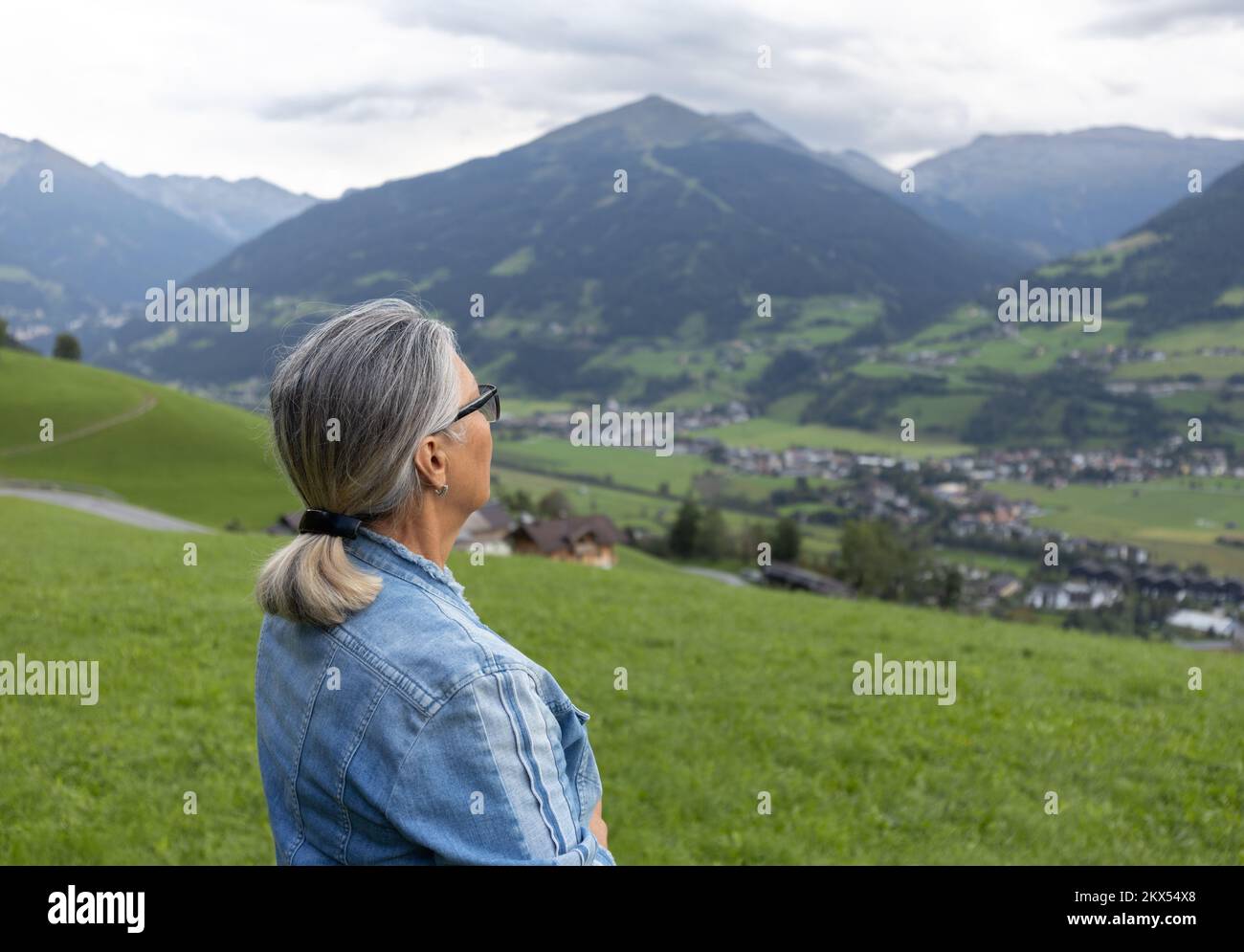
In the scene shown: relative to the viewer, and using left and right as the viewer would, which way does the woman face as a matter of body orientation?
facing away from the viewer and to the right of the viewer

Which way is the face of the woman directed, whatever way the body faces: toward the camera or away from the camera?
away from the camera
